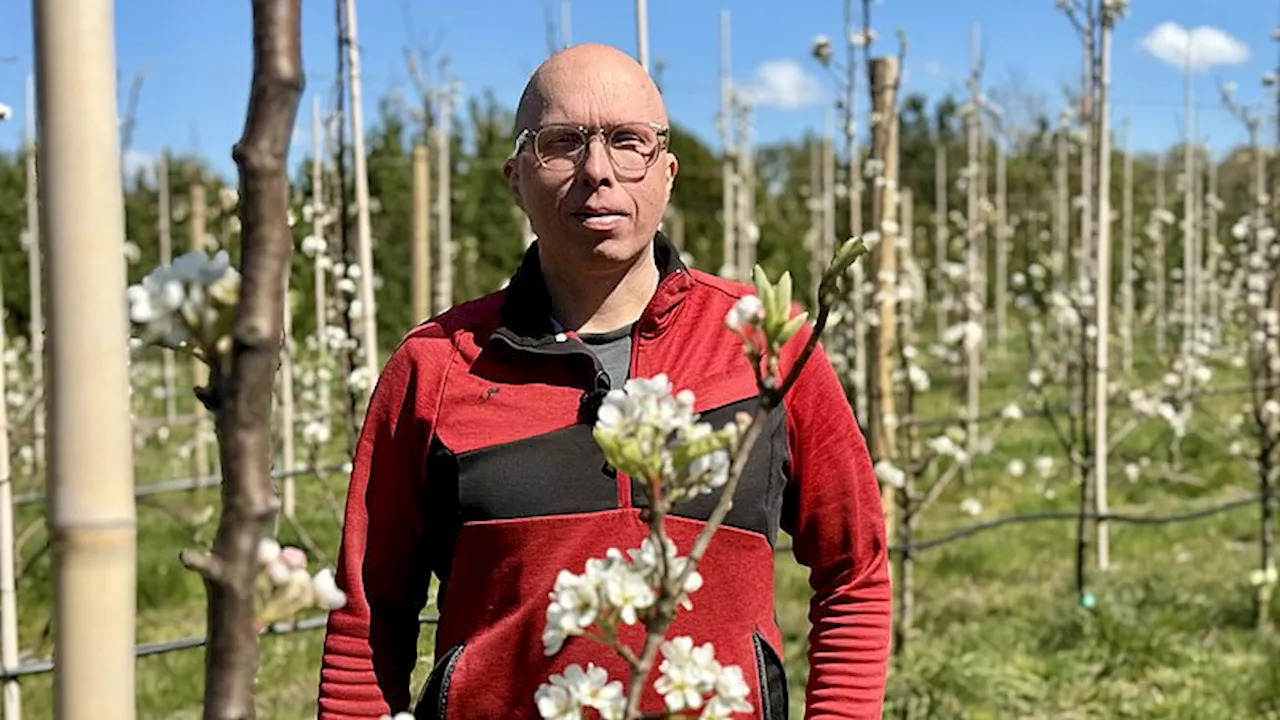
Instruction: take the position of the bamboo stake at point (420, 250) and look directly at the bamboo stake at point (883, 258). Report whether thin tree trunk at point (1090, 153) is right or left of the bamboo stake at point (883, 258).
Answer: left

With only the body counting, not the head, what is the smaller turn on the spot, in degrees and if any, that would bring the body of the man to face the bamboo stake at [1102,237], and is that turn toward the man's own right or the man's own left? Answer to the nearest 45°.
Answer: approximately 135° to the man's own left

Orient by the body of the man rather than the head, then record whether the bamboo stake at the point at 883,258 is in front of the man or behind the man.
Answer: behind

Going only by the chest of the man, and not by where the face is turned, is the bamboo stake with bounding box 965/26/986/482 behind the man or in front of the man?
behind

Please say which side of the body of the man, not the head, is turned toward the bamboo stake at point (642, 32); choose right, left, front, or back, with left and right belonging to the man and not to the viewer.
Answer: back

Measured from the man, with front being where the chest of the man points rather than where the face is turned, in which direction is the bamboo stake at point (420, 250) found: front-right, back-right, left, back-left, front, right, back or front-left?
back

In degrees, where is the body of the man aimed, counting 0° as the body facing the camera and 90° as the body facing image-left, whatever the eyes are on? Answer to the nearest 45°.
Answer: approximately 0°

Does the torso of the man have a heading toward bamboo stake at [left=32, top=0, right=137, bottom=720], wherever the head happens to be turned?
yes

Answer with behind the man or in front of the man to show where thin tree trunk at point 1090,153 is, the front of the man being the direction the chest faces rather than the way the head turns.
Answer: behind
